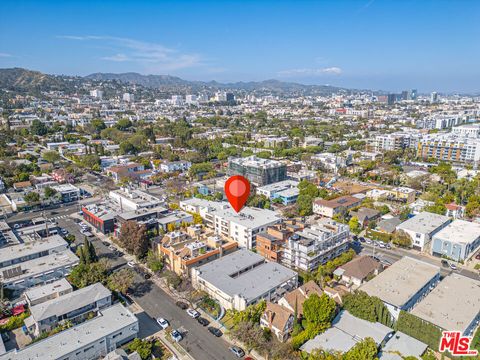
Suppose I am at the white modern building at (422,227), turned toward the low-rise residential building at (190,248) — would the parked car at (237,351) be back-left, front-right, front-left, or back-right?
front-left

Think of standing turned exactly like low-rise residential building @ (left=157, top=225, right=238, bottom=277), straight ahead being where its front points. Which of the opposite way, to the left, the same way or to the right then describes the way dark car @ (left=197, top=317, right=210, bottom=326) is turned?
to the right

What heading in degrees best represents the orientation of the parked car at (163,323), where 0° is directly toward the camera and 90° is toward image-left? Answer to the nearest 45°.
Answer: approximately 315°

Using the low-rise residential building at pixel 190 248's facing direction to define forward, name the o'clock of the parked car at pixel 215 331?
The parked car is roughly at 10 o'clock from the low-rise residential building.

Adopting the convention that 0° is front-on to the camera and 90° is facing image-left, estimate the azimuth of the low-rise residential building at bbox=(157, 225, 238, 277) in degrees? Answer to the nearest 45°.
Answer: approximately 45°

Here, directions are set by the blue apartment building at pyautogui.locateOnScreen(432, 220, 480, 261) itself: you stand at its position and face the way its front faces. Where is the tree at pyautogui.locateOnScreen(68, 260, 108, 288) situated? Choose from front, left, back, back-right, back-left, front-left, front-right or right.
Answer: front

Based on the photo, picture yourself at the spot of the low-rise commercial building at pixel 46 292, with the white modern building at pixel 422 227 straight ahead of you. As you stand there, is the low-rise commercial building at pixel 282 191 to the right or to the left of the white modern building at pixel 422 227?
left

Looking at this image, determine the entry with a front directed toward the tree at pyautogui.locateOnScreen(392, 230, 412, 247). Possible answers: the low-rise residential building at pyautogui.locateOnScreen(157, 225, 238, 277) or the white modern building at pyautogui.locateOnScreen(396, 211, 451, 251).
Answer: the white modern building

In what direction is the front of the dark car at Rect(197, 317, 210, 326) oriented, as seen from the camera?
facing away from the viewer and to the left of the viewer

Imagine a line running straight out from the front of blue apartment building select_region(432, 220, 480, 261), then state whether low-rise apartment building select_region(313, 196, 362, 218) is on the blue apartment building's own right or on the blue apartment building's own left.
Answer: on the blue apartment building's own right

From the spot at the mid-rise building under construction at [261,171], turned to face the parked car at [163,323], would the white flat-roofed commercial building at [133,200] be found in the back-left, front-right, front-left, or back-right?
front-right

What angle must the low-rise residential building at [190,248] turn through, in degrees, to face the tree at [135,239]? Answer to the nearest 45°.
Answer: approximately 45° to its right

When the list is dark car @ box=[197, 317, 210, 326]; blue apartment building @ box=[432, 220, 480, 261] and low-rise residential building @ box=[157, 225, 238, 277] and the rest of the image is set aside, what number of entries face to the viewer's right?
0

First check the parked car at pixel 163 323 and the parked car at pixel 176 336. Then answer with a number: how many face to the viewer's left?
0
